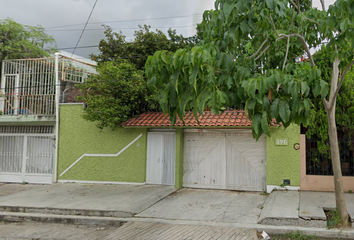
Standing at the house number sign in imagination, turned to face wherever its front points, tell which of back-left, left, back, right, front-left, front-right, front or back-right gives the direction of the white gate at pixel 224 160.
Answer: right

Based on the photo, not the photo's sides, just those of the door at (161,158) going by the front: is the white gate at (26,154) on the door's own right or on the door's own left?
on the door's own right

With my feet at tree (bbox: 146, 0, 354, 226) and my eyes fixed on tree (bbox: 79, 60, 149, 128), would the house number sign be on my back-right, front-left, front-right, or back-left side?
front-right

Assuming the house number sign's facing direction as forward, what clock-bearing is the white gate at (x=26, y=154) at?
The white gate is roughly at 3 o'clock from the house number sign.

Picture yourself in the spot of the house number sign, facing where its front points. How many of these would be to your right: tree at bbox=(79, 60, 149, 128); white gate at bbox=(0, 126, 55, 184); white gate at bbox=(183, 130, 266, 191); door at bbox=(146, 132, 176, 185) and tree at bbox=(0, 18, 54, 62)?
5

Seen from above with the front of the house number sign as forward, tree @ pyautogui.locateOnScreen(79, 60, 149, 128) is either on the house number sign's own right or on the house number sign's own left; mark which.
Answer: on the house number sign's own right

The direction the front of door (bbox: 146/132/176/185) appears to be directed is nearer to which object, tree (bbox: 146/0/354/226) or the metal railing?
the tree

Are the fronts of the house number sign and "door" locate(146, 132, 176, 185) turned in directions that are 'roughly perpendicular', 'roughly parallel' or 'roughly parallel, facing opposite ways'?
roughly parallel

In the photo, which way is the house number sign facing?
toward the camera

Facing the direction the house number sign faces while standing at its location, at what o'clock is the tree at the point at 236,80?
The tree is roughly at 12 o'clock from the house number sign.

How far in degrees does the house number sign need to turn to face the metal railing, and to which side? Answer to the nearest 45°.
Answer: approximately 90° to its right

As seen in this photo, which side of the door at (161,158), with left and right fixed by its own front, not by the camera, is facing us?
front

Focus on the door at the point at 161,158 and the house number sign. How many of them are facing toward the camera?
2
